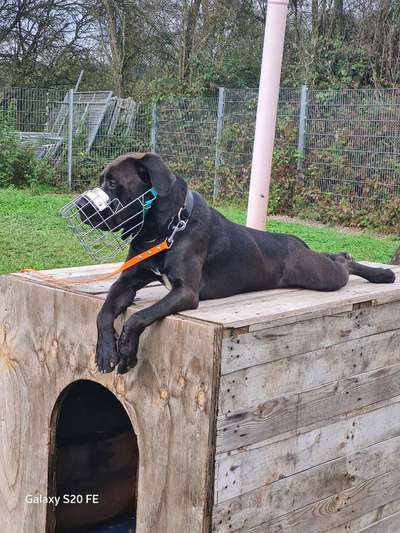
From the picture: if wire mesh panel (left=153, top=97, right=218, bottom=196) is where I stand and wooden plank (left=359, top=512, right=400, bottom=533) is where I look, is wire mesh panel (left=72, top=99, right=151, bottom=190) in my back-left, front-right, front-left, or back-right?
back-right

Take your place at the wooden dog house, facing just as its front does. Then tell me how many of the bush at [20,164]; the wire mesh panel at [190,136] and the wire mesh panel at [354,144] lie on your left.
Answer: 0

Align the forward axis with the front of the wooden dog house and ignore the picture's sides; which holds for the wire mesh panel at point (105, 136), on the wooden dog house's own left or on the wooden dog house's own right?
on the wooden dog house's own right

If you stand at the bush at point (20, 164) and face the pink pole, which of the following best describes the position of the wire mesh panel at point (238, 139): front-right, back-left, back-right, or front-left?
front-left

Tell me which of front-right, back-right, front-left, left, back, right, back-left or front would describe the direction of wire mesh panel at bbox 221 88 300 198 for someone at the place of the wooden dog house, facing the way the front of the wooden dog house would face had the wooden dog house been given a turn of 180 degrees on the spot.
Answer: front-left

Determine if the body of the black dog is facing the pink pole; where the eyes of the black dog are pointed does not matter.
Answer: no

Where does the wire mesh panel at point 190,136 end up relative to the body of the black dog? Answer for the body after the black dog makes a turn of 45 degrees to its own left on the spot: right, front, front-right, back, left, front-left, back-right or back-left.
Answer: back

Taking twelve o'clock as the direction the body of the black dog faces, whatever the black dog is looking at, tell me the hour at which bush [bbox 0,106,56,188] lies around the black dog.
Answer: The bush is roughly at 4 o'clock from the black dog.

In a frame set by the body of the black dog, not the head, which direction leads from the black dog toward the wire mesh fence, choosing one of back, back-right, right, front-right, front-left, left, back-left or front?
back-right

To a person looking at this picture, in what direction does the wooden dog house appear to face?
facing the viewer and to the left of the viewer

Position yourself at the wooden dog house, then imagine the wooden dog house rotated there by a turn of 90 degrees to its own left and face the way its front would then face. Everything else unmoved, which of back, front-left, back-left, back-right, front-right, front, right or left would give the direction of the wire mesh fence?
back-left

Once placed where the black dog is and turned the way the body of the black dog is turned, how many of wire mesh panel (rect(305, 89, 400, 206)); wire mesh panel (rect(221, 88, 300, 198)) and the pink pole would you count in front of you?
0
